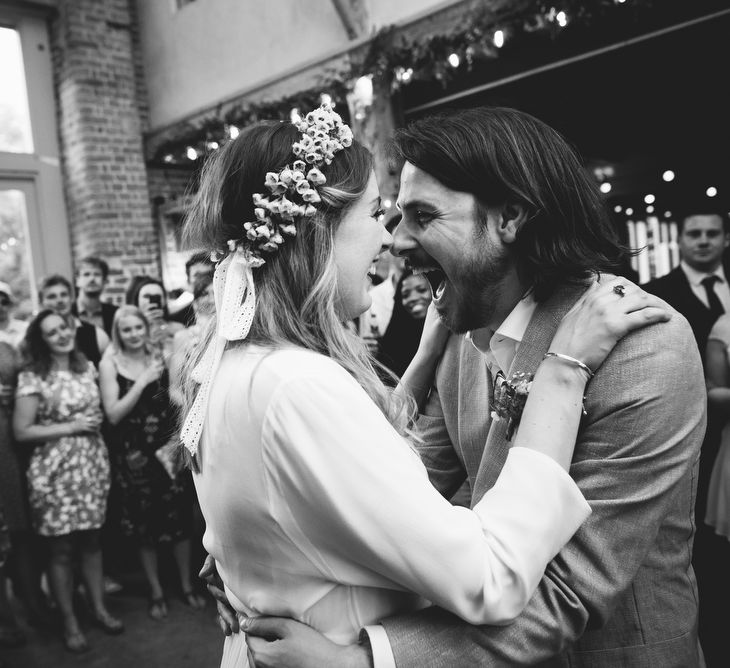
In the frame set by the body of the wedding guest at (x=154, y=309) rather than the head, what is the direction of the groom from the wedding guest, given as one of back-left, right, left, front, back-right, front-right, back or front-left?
front

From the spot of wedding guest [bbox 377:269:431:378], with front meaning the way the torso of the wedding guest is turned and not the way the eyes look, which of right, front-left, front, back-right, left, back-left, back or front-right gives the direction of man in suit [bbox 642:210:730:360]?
left

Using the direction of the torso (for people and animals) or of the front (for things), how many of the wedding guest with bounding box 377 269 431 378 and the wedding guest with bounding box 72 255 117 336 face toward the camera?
2

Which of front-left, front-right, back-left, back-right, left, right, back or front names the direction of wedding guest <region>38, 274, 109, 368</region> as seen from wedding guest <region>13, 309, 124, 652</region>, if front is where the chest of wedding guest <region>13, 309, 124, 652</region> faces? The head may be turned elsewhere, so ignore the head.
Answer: back-left

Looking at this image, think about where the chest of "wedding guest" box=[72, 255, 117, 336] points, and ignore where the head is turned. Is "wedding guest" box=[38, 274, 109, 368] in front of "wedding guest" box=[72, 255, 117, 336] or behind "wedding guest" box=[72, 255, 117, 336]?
in front

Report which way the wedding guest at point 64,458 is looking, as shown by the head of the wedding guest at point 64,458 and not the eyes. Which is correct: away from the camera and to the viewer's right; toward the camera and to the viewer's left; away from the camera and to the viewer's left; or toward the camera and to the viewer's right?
toward the camera and to the viewer's right

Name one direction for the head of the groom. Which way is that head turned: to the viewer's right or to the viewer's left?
to the viewer's left

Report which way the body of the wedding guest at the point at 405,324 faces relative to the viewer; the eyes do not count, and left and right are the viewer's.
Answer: facing the viewer

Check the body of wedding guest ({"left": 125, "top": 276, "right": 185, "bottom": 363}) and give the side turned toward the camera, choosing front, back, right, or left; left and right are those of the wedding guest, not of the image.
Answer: front

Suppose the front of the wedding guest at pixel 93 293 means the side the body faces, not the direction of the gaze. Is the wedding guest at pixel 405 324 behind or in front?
in front

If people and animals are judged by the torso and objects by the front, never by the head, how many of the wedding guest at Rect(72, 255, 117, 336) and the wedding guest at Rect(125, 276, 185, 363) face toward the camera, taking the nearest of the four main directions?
2

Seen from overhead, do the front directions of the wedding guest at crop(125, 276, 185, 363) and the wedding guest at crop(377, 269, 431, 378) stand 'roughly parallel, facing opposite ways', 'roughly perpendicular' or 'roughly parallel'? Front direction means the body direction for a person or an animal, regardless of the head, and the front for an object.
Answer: roughly parallel

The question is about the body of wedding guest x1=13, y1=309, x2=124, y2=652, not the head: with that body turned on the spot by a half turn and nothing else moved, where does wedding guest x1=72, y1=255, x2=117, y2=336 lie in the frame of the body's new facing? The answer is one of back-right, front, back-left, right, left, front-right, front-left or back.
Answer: front-right
